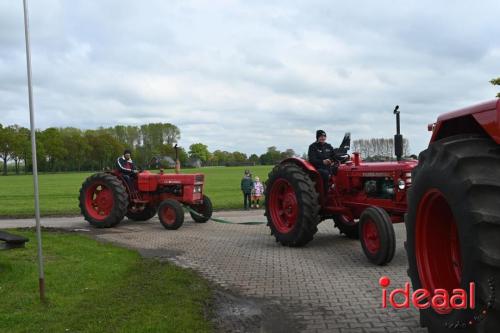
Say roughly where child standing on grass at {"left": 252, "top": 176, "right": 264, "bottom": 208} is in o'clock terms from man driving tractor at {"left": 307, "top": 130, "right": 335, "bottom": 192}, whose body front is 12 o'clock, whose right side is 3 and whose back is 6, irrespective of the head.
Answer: The child standing on grass is roughly at 7 o'clock from the man driving tractor.

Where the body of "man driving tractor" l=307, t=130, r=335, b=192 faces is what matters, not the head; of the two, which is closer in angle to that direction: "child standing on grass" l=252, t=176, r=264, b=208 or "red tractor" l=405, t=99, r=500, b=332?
the red tractor

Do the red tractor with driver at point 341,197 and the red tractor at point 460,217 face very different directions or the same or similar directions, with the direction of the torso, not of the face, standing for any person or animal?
same or similar directions

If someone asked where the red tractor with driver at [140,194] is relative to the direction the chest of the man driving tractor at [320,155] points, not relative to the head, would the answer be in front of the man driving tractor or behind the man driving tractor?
behind

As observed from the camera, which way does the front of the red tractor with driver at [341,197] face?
facing the viewer and to the right of the viewer

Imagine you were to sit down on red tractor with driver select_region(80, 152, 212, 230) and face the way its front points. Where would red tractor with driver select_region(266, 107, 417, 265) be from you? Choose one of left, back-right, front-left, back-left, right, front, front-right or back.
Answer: front

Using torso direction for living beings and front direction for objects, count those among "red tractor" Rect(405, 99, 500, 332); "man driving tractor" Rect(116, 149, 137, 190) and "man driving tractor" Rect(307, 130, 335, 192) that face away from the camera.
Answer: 0

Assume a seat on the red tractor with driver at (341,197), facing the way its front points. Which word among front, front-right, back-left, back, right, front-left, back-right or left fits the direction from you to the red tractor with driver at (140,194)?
back

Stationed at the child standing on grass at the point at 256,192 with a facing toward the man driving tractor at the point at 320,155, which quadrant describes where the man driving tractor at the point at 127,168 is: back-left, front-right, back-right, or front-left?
front-right

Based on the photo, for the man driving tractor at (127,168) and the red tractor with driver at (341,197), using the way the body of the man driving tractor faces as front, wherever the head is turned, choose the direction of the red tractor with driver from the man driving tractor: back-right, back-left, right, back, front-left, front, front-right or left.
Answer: front

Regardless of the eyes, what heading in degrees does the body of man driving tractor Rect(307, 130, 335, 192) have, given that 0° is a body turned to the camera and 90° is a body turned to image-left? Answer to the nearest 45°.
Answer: approximately 315°

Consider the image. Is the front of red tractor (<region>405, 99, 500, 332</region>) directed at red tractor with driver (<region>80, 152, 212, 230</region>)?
no

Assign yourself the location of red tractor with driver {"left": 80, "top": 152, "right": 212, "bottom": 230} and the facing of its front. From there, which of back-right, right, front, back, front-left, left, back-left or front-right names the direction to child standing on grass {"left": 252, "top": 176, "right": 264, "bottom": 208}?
left

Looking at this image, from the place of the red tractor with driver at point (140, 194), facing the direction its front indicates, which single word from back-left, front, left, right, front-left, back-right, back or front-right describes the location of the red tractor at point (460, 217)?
front-right

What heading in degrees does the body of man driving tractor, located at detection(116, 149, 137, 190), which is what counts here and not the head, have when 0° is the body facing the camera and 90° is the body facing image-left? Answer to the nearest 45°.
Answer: approximately 315°

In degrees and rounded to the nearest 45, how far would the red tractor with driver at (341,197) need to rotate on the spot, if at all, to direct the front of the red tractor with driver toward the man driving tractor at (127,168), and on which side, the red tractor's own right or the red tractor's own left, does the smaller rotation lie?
approximately 180°

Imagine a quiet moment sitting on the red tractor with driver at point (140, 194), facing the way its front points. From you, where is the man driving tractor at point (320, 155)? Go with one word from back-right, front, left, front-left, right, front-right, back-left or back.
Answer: front

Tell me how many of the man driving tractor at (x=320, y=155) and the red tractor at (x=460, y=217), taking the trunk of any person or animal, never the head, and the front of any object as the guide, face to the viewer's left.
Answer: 0
